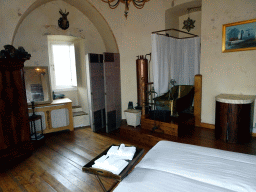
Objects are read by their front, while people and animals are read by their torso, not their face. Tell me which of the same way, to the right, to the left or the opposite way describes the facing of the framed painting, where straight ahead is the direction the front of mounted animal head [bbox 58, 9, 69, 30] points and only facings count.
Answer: to the right

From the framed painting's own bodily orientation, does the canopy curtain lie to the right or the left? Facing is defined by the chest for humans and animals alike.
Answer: on its right

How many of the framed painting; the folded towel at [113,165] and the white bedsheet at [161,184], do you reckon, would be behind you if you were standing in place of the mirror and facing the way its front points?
0

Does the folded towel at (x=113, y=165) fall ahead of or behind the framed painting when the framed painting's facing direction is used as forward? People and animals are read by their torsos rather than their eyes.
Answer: ahead

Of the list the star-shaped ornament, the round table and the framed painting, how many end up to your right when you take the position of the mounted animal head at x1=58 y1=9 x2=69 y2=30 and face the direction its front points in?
0

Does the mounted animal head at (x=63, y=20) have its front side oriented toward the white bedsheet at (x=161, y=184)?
yes

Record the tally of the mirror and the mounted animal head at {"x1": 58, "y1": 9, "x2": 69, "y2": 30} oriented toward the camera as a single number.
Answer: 2

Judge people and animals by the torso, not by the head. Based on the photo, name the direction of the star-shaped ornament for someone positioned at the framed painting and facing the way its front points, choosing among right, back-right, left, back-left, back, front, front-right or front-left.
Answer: right

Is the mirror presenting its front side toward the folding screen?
no

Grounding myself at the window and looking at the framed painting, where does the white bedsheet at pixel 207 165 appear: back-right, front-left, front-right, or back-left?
front-right

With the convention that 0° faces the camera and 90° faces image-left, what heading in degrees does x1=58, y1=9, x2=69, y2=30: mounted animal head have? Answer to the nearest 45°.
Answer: approximately 0°

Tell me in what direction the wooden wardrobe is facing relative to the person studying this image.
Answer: facing the viewer and to the right of the viewer

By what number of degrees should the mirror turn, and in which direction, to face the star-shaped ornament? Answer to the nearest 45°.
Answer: approximately 90° to its left

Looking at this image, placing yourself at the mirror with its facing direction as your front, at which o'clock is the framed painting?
The framed painting is roughly at 10 o'clock from the mirror.

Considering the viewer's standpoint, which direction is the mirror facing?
facing the viewer

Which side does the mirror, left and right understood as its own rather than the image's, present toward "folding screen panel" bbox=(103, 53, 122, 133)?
left

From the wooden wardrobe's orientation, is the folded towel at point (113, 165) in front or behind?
in front
